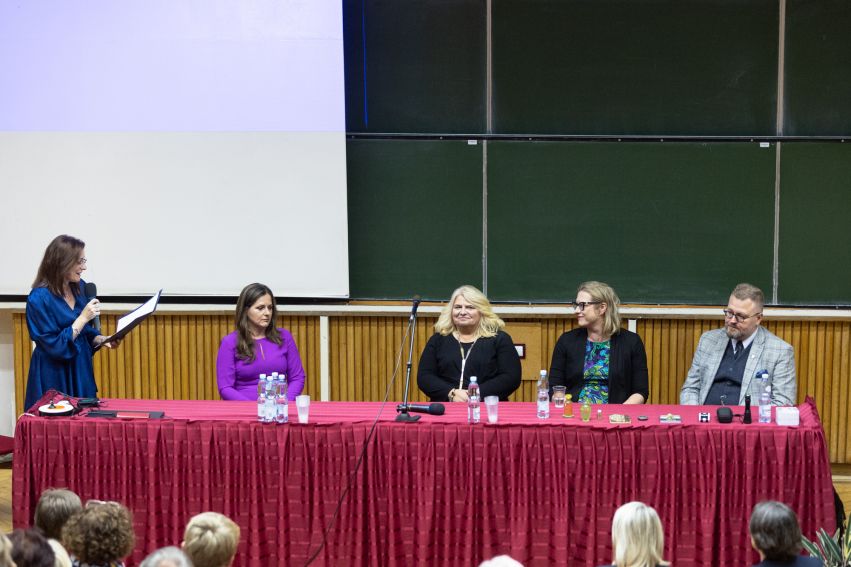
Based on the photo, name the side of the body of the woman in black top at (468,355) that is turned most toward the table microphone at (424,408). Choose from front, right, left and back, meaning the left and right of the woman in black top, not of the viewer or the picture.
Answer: front

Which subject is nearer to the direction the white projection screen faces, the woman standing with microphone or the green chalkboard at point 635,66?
the woman standing with microphone

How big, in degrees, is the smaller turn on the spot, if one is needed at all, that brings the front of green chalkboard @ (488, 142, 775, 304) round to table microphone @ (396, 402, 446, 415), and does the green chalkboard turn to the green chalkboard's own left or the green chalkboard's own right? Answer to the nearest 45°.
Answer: approximately 45° to the green chalkboard's own right

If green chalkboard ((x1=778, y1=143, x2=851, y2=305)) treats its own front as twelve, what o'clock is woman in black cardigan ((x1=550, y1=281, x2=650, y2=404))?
The woman in black cardigan is roughly at 1 o'clock from the green chalkboard.

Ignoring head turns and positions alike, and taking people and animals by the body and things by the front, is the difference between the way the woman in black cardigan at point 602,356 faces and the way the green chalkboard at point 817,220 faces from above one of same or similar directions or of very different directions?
same or similar directions

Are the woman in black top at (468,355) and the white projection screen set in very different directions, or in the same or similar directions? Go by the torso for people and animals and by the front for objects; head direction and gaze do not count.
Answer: same or similar directions

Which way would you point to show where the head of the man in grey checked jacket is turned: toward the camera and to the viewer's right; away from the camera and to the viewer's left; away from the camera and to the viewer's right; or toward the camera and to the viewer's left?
toward the camera and to the viewer's left

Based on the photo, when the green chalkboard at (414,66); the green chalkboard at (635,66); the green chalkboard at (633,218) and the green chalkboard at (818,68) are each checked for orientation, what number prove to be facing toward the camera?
4

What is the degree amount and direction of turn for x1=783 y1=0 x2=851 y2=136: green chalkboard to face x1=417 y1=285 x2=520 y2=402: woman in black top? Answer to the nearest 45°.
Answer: approximately 45° to its right

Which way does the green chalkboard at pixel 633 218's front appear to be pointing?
toward the camera

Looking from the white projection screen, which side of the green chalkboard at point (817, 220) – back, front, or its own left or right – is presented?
right

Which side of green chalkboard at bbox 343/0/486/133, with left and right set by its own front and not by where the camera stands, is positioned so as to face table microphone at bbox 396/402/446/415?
front

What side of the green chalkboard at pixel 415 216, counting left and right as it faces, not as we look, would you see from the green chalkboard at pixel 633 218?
left

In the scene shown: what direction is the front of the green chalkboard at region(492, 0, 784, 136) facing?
toward the camera

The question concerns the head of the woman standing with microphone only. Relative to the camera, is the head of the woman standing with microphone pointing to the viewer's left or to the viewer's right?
to the viewer's right
